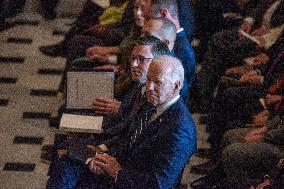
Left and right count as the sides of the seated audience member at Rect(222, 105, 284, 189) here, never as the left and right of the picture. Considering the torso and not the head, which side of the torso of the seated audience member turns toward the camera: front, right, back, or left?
left

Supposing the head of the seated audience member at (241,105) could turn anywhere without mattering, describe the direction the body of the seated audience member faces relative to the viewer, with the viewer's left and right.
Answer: facing to the left of the viewer
